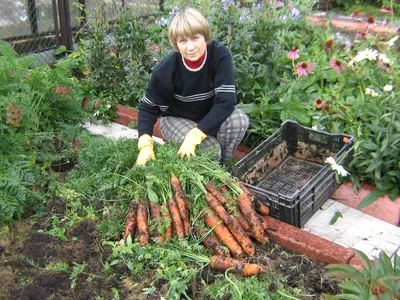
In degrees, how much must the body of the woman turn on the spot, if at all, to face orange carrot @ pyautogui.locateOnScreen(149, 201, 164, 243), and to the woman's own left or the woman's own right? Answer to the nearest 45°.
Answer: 0° — they already face it

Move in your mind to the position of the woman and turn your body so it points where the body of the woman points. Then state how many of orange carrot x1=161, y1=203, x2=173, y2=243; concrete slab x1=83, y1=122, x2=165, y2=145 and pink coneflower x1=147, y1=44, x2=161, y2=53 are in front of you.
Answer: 1

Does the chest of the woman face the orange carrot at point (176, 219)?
yes

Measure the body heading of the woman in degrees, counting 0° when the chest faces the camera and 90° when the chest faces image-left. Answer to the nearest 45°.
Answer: approximately 0°

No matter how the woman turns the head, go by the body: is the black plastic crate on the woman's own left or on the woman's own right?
on the woman's own left

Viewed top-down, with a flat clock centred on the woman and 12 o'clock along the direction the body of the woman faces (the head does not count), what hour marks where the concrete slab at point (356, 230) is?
The concrete slab is roughly at 10 o'clock from the woman.

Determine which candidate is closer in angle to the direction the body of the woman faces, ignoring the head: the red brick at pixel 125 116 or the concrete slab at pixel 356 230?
the concrete slab

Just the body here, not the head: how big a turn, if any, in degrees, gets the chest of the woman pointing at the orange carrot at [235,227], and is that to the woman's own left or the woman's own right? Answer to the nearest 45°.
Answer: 0° — they already face it
